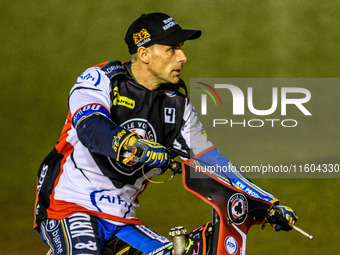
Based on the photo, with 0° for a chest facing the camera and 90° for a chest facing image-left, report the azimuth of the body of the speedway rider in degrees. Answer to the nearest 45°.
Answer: approximately 315°
